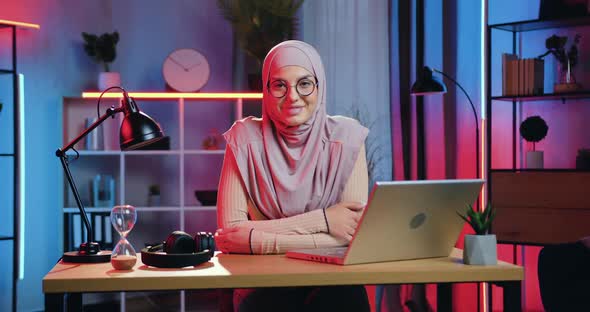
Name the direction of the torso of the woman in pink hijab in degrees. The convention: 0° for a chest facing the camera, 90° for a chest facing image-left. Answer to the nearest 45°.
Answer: approximately 0°

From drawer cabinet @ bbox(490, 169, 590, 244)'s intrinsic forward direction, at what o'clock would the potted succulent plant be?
The potted succulent plant is roughly at 12 o'clock from the drawer cabinet.

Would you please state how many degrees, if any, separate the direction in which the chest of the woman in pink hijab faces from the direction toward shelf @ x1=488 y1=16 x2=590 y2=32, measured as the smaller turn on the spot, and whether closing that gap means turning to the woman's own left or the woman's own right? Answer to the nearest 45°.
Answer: approximately 135° to the woman's own left

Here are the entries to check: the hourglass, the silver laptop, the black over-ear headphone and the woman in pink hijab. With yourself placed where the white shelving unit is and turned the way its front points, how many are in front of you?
4

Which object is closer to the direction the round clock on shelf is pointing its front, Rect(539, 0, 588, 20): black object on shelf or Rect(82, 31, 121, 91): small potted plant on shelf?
the black object on shelf

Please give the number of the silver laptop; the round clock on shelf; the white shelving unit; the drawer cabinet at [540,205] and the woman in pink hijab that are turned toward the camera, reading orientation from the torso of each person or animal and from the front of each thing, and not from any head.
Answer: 4

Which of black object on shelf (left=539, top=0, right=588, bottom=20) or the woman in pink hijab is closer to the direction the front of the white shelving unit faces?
the woman in pink hijab

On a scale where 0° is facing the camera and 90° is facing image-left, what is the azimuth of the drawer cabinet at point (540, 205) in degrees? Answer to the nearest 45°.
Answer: approximately 0°

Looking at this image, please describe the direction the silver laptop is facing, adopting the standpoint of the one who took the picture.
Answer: facing away from the viewer and to the left of the viewer

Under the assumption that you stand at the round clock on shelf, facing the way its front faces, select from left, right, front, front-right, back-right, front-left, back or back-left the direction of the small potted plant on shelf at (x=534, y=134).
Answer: front-left

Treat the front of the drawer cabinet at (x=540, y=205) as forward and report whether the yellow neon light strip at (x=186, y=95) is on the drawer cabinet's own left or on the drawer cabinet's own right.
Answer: on the drawer cabinet's own right
